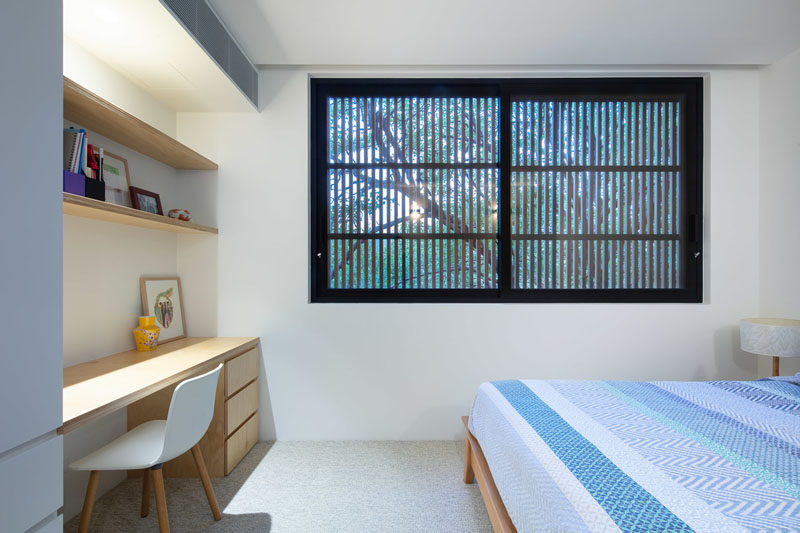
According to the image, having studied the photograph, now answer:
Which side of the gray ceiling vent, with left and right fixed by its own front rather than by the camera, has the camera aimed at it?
right

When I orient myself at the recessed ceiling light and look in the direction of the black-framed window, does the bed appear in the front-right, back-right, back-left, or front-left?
front-right

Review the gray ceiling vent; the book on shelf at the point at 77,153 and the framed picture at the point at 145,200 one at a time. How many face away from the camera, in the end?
0

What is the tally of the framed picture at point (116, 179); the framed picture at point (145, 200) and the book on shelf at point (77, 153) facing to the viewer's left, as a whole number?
0

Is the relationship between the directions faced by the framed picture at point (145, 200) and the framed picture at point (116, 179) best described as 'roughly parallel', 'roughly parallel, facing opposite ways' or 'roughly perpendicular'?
roughly parallel

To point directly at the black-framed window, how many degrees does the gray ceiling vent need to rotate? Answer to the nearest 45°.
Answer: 0° — it already faces it

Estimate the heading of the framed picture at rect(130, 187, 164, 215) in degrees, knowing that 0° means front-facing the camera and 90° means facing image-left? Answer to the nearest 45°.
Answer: approximately 315°

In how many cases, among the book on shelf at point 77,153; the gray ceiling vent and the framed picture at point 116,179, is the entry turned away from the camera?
0

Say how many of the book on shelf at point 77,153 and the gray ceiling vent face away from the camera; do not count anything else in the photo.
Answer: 0
